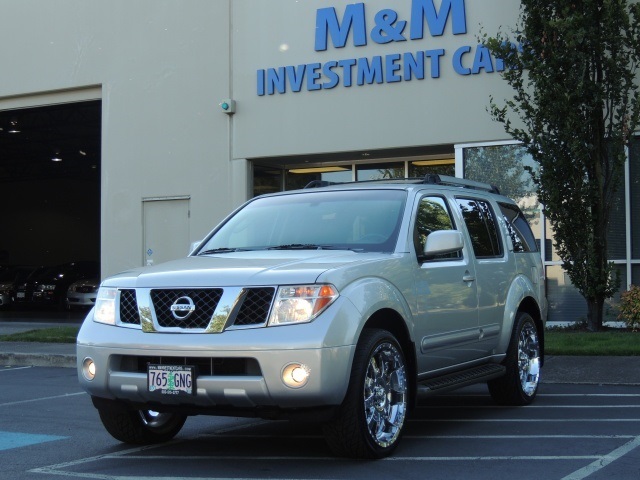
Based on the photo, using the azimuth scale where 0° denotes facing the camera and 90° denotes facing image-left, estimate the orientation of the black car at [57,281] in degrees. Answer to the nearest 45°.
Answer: approximately 45°

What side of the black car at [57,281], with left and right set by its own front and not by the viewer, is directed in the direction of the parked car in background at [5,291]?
right

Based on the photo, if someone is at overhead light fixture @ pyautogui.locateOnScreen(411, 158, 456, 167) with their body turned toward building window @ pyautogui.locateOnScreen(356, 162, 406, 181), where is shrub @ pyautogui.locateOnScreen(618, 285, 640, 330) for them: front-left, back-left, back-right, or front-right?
back-left

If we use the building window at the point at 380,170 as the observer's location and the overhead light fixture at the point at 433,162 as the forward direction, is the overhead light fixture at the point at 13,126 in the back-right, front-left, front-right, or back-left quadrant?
back-left

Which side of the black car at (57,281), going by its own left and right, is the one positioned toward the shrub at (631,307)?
left

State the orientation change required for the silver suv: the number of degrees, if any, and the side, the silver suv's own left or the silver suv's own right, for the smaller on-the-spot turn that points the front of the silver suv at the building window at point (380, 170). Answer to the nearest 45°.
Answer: approximately 135° to the silver suv's own right

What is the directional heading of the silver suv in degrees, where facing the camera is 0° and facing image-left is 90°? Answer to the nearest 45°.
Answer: approximately 45°
